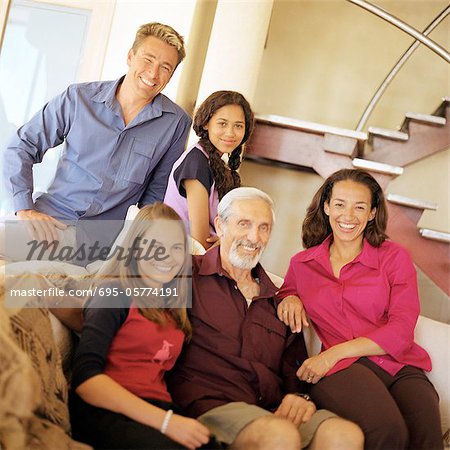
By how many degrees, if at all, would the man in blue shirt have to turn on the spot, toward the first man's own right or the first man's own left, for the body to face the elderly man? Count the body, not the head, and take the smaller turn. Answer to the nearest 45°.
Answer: approximately 45° to the first man's own left

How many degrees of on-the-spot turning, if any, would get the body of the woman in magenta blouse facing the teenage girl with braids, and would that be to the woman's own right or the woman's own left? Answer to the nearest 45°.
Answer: approximately 135° to the woman's own right

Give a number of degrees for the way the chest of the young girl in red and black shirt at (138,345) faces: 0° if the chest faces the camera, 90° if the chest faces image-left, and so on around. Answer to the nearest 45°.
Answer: approximately 315°

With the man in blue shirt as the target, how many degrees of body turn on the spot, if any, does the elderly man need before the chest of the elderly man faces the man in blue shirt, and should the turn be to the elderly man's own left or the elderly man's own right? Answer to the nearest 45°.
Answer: approximately 180°

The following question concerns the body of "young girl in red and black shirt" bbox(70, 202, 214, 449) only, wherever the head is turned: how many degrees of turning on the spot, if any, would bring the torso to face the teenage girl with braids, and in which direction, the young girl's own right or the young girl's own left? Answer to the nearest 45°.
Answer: approximately 135° to the young girl's own left

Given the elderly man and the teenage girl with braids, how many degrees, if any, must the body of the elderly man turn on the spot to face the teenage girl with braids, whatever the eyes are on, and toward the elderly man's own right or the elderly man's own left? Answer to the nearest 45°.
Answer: approximately 180°

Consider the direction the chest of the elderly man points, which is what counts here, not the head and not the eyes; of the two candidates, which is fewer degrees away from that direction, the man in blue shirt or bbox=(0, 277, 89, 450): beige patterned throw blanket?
the beige patterned throw blanket

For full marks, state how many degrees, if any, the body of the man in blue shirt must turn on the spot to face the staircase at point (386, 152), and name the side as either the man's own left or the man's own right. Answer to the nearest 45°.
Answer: approximately 135° to the man's own left

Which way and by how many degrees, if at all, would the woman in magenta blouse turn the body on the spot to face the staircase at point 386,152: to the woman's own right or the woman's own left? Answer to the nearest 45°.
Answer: approximately 180°

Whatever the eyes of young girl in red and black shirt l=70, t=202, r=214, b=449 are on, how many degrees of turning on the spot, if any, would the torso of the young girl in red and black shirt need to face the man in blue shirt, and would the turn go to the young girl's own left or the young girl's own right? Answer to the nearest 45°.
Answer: approximately 135° to the young girl's own left

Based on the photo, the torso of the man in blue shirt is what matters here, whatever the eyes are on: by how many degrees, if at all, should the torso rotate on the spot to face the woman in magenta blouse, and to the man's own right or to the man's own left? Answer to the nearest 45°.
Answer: approximately 45° to the man's own left

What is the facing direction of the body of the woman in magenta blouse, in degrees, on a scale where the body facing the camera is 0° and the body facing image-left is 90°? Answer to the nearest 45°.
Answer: approximately 0°

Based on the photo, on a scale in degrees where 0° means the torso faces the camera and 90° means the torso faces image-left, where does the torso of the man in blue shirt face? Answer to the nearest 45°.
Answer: approximately 0°
